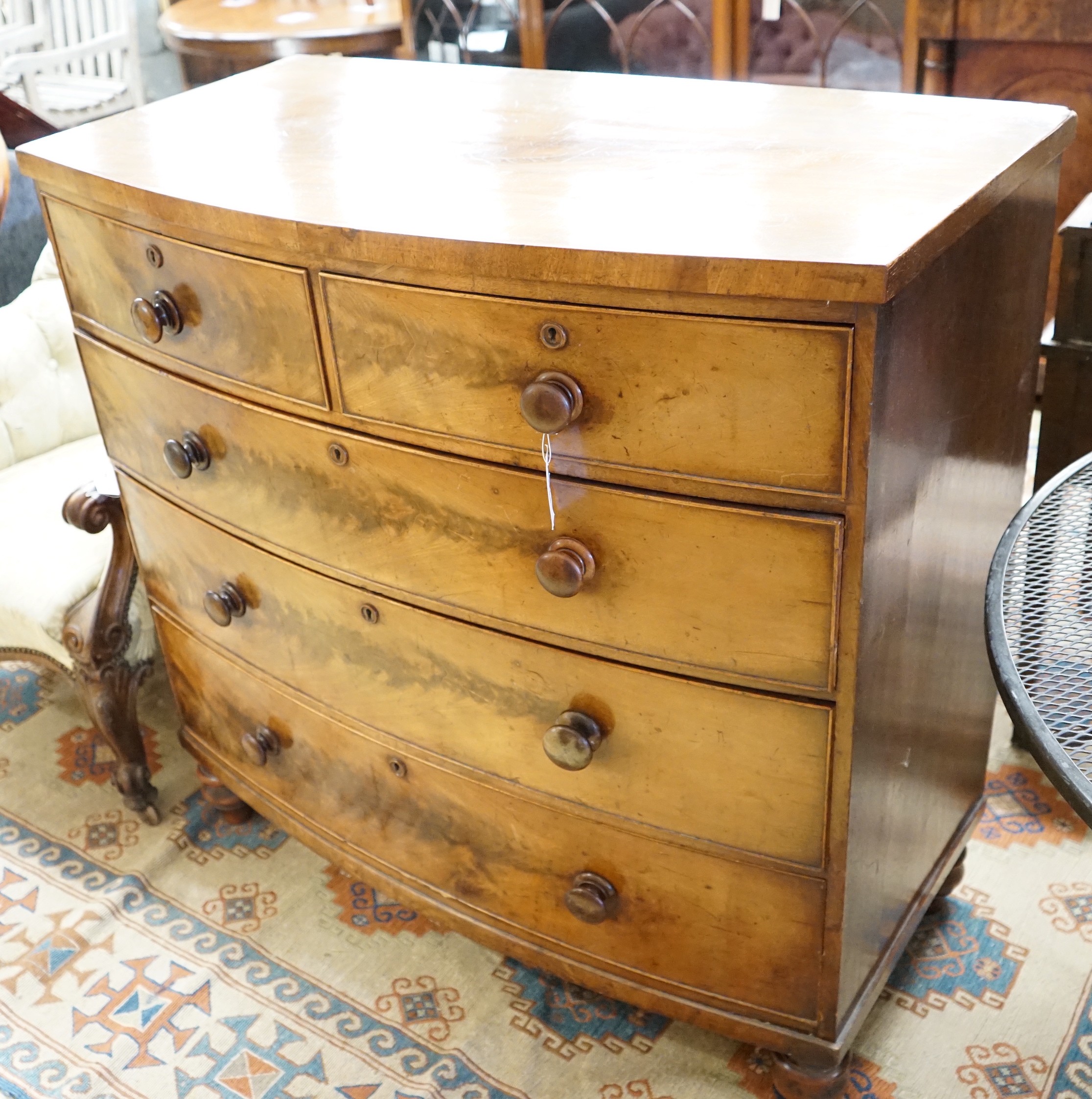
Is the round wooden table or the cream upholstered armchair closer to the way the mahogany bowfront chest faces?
the cream upholstered armchair

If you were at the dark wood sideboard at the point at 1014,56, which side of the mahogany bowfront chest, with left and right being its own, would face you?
back

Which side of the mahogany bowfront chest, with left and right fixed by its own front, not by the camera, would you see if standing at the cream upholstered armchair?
right

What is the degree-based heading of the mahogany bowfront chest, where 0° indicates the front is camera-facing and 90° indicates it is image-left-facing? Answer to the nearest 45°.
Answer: approximately 45°

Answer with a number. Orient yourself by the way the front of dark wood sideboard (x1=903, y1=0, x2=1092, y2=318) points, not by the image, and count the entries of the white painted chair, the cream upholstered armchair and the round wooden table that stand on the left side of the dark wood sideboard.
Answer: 0

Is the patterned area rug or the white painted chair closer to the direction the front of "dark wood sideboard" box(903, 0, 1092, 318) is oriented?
the patterned area rug

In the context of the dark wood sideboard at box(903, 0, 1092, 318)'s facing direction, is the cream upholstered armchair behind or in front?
in front

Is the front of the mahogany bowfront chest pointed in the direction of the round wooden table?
no

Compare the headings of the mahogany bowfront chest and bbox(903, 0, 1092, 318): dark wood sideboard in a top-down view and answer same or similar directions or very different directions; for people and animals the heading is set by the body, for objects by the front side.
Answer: same or similar directions

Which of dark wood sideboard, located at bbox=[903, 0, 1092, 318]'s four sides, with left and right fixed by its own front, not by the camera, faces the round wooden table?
right

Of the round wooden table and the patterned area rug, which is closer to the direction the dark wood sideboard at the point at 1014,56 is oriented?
the patterned area rug

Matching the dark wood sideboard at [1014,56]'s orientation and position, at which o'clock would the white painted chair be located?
The white painted chair is roughly at 4 o'clock from the dark wood sideboard.

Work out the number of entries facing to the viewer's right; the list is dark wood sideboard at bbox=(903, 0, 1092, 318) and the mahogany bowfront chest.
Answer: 0

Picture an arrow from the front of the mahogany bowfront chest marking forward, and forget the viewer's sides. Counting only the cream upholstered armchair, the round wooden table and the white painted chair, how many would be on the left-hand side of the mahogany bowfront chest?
0

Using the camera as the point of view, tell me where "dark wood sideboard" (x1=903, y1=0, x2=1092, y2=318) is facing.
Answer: facing the viewer

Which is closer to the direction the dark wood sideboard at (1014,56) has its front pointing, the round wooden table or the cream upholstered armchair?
the cream upholstered armchair
